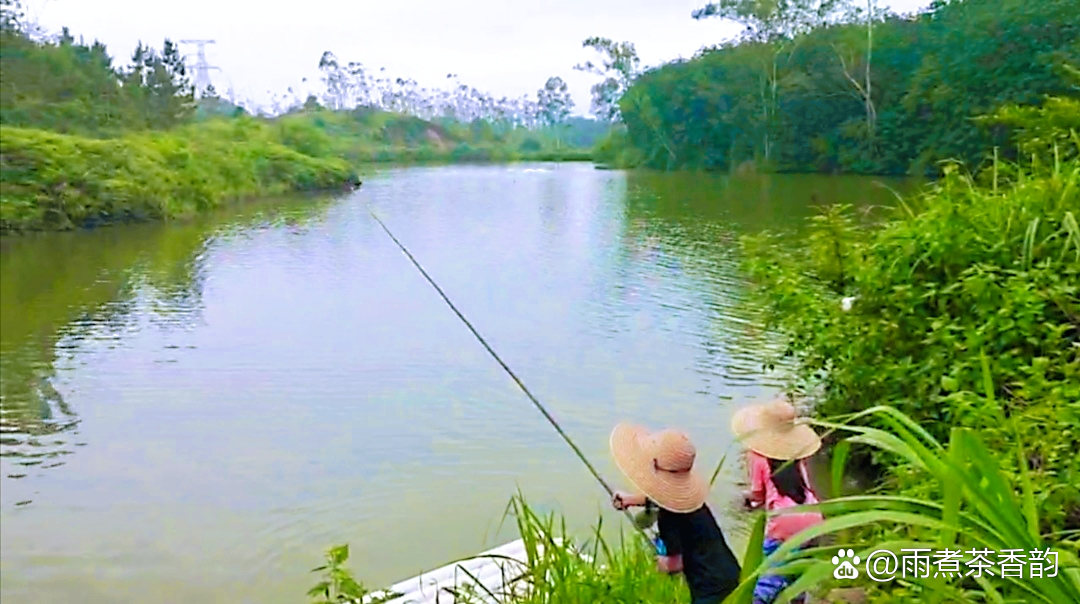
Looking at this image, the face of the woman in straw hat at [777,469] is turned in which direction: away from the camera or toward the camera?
away from the camera

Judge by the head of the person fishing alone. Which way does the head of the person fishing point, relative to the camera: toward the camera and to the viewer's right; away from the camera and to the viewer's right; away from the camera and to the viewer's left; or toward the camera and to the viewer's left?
away from the camera and to the viewer's left

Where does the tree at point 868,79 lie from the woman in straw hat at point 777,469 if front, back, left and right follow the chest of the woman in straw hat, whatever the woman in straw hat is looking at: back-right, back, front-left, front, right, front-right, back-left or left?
front-right

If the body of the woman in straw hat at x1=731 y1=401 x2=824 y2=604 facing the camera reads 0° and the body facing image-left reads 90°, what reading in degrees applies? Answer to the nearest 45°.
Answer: approximately 135°

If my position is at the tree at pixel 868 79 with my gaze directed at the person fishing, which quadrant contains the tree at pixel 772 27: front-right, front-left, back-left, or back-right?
back-right

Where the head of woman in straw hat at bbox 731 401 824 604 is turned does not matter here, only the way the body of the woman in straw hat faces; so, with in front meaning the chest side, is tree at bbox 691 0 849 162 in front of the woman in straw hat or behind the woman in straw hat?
in front
